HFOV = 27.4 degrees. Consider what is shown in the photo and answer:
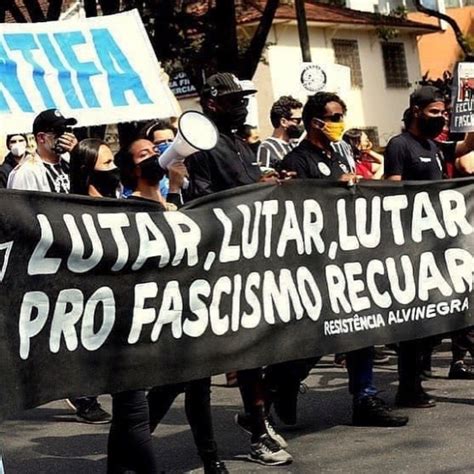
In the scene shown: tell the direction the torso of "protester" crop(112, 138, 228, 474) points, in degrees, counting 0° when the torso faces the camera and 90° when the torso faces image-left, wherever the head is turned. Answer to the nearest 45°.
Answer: approximately 315°

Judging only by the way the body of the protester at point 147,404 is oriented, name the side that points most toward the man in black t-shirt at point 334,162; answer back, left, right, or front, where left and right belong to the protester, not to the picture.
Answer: left

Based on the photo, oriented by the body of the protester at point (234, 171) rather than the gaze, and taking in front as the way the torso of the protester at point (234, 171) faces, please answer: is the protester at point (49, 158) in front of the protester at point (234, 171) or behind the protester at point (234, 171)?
behind

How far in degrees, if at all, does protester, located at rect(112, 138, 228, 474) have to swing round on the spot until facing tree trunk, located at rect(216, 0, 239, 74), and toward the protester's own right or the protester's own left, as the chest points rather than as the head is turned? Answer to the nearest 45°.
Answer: approximately 135° to the protester's own left

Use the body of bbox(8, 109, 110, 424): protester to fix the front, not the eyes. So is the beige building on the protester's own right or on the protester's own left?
on the protester's own left

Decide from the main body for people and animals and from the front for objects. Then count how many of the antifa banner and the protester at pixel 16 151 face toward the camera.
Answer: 2

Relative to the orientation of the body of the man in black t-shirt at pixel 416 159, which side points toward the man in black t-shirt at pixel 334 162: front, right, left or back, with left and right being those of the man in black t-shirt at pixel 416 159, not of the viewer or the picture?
right

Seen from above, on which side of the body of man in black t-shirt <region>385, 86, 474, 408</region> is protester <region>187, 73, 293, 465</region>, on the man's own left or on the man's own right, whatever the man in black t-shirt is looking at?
on the man's own right

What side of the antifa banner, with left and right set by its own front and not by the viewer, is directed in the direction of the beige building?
back

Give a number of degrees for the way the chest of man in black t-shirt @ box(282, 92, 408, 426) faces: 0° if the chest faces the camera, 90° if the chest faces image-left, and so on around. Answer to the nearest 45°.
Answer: approximately 315°
